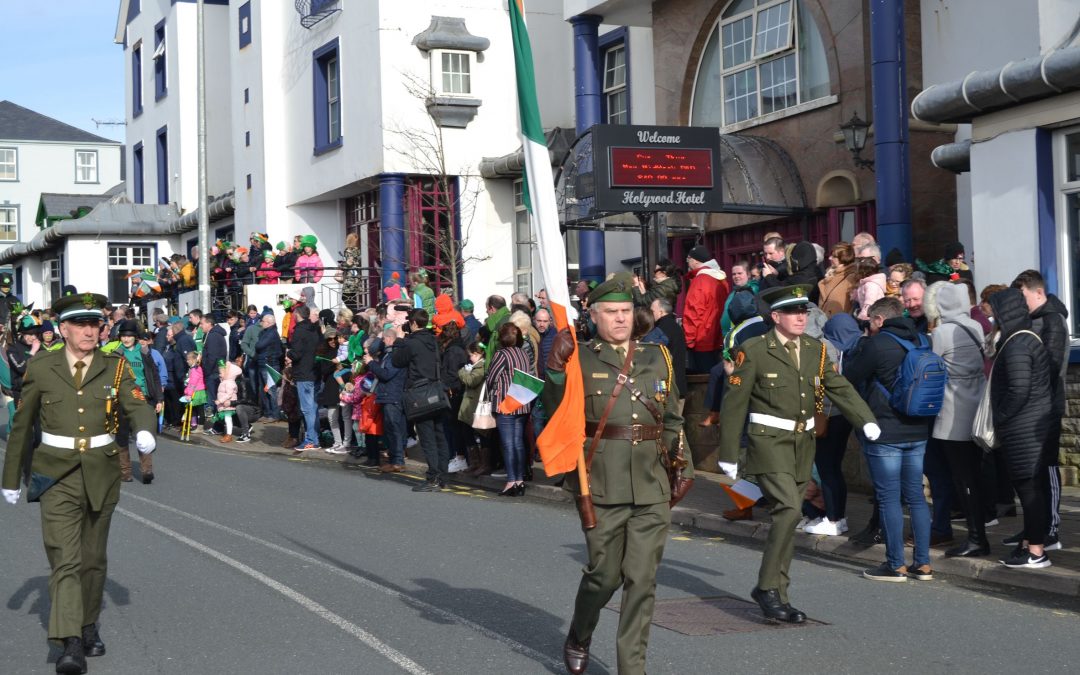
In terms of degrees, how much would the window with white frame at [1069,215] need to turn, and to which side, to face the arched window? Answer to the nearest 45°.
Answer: approximately 90° to its right

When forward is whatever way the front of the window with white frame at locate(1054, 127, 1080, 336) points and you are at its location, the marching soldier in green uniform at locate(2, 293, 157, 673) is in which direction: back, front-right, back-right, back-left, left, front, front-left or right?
front

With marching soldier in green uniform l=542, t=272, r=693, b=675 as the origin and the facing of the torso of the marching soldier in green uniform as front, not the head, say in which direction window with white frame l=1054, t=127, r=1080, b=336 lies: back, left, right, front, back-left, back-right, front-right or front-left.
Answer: back-left

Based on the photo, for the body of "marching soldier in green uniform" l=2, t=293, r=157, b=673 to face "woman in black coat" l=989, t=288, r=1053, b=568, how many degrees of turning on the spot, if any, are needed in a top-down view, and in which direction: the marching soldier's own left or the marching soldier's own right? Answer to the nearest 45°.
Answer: approximately 90° to the marching soldier's own left

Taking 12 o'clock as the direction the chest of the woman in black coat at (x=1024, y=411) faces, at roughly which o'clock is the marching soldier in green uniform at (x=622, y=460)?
The marching soldier in green uniform is roughly at 10 o'clock from the woman in black coat.

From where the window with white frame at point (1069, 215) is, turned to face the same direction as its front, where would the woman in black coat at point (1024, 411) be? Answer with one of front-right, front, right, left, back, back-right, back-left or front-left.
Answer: front-left

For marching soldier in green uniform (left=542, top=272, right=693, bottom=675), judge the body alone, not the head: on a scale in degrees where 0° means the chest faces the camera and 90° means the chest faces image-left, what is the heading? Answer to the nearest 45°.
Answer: approximately 0°

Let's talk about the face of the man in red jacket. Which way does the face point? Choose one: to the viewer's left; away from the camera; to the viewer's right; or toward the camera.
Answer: to the viewer's left

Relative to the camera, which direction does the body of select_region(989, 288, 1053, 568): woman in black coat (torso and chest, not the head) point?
to the viewer's left

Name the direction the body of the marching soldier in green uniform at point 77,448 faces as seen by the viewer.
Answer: toward the camera

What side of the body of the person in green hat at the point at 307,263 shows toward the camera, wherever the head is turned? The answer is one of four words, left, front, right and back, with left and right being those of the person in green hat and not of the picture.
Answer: front

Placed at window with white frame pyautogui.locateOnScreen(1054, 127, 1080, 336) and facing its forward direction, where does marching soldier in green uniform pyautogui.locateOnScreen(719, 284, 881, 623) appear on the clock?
The marching soldier in green uniform is roughly at 11 o'clock from the window with white frame.

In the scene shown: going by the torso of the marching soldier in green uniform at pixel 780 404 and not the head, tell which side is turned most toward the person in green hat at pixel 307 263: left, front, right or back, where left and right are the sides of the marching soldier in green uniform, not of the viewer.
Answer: back
